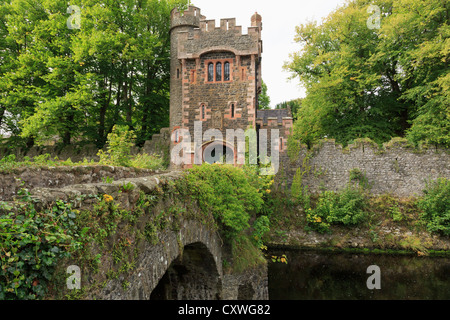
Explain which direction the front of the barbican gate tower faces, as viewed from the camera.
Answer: facing the viewer

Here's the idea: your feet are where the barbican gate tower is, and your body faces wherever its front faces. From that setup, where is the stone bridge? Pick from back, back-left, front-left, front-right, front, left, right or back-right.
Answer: front

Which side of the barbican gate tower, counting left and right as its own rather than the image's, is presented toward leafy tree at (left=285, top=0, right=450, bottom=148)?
left

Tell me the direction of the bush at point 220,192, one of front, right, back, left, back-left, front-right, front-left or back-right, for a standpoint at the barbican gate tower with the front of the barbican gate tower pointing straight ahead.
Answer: front

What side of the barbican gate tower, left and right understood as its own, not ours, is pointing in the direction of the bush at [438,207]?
left

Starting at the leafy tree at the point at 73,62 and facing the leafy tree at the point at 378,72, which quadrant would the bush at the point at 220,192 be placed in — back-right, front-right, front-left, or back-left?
front-right

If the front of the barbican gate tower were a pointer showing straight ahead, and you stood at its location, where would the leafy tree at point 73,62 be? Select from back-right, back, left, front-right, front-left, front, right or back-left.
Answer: right

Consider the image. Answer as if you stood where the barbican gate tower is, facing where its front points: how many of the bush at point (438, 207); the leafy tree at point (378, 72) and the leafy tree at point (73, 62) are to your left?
2
